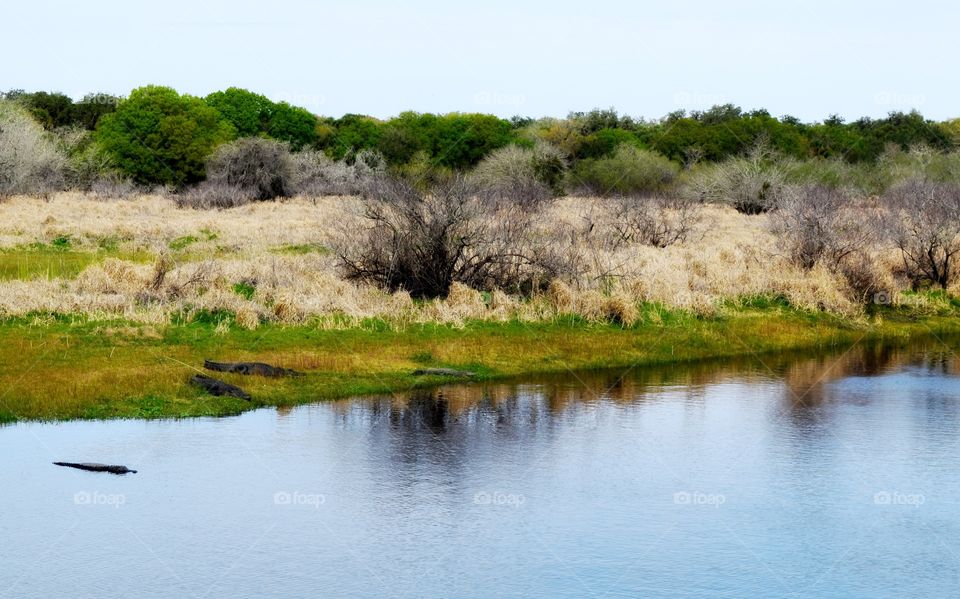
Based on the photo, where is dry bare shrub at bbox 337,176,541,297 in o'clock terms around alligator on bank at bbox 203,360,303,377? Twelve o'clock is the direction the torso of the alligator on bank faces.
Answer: The dry bare shrub is roughly at 10 o'clock from the alligator on bank.

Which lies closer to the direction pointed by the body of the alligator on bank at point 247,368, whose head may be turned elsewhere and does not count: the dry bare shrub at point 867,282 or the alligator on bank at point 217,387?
the dry bare shrub

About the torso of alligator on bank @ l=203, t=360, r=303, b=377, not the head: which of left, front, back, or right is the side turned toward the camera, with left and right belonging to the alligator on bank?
right

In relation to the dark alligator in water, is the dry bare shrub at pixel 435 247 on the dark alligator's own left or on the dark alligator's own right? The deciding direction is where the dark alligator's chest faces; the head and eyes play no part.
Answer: on the dark alligator's own left

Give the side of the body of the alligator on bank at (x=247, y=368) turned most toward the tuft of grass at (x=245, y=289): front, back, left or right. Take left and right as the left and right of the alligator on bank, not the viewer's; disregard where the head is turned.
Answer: left

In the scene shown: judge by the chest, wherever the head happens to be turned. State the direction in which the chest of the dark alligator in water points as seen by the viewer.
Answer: to the viewer's right

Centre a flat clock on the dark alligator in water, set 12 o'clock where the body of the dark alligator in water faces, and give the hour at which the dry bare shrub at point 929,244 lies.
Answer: The dry bare shrub is roughly at 11 o'clock from the dark alligator in water.

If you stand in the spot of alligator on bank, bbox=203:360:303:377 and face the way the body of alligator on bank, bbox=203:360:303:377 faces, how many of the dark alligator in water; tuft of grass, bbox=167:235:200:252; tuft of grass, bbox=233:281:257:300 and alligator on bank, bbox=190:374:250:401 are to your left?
2
